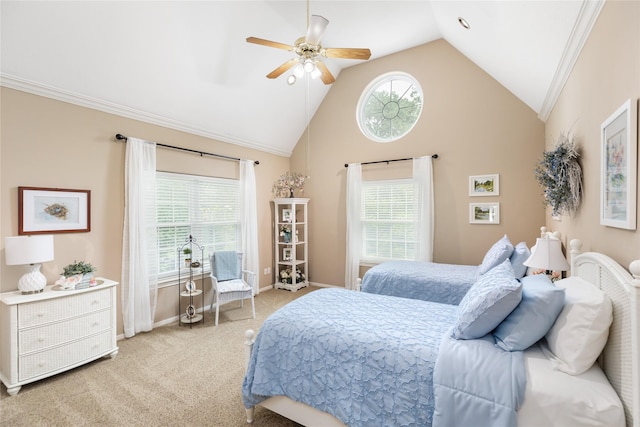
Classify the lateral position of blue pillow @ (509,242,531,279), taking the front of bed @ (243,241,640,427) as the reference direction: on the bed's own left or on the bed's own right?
on the bed's own right

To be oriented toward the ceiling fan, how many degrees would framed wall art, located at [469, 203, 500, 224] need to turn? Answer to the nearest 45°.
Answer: approximately 45° to its right

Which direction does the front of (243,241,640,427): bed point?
to the viewer's left

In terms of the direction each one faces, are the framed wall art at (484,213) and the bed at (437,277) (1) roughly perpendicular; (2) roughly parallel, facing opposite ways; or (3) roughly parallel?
roughly perpendicular

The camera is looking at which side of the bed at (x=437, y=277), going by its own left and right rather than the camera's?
left

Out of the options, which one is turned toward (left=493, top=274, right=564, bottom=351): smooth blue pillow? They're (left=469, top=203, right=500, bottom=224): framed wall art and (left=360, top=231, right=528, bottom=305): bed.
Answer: the framed wall art

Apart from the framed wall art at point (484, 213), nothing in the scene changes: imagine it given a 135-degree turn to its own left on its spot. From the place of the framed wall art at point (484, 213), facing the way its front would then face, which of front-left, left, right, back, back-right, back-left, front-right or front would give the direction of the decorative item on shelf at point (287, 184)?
back-left

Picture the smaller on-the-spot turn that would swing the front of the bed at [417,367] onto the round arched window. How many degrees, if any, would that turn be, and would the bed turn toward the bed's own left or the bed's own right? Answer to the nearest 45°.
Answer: approximately 90° to the bed's own right

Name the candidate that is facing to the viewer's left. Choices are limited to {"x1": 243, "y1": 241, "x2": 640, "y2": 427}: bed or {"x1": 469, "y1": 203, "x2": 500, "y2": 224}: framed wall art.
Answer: the bed

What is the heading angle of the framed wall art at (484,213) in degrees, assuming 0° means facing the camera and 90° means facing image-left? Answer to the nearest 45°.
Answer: approximately 0°

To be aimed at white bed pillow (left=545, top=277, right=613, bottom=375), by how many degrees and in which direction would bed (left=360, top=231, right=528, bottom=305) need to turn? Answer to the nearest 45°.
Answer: approximately 90° to its left
